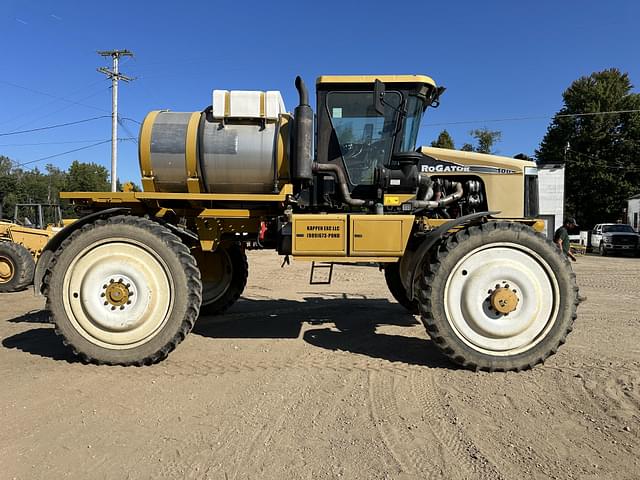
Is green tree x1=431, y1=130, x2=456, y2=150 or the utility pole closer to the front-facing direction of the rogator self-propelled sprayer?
the green tree

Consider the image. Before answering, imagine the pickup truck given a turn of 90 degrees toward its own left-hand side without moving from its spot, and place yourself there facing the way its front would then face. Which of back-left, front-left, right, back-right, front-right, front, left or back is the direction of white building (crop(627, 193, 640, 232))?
front-left

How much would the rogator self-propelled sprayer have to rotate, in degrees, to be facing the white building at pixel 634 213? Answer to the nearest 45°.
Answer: approximately 45° to its left

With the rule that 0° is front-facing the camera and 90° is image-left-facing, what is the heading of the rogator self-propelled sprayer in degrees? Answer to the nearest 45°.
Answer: approximately 270°

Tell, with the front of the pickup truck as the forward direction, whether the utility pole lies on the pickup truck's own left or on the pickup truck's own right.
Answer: on the pickup truck's own right

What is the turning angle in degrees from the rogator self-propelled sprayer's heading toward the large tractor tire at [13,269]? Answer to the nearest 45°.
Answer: approximately 135° to its left

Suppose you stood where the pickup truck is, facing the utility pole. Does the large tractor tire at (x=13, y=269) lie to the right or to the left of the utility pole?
left

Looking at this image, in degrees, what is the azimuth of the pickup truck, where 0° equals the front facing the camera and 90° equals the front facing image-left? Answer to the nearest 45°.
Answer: approximately 315°

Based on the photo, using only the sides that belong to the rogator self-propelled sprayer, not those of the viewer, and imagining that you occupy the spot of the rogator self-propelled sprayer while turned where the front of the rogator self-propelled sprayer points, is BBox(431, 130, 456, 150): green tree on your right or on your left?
on your left

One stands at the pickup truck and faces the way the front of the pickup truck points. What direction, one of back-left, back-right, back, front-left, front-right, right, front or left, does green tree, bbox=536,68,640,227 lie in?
back-left

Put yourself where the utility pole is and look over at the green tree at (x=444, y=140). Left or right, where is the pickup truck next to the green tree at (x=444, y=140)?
right

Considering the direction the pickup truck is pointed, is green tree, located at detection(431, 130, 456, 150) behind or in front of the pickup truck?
behind
